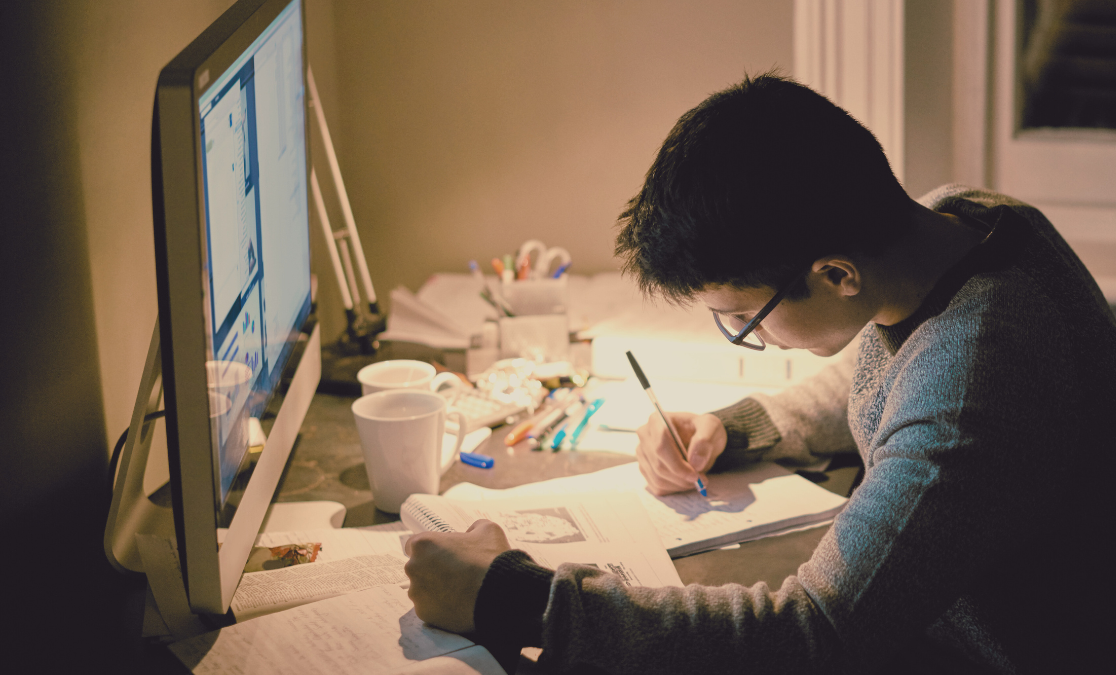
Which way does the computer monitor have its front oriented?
to the viewer's right

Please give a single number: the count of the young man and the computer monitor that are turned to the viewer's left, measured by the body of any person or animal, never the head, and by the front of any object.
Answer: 1

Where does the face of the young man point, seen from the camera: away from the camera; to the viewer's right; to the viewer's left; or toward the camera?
to the viewer's left

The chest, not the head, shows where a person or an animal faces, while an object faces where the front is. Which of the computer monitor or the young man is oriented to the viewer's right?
the computer monitor

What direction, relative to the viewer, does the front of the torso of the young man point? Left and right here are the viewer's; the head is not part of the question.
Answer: facing to the left of the viewer
